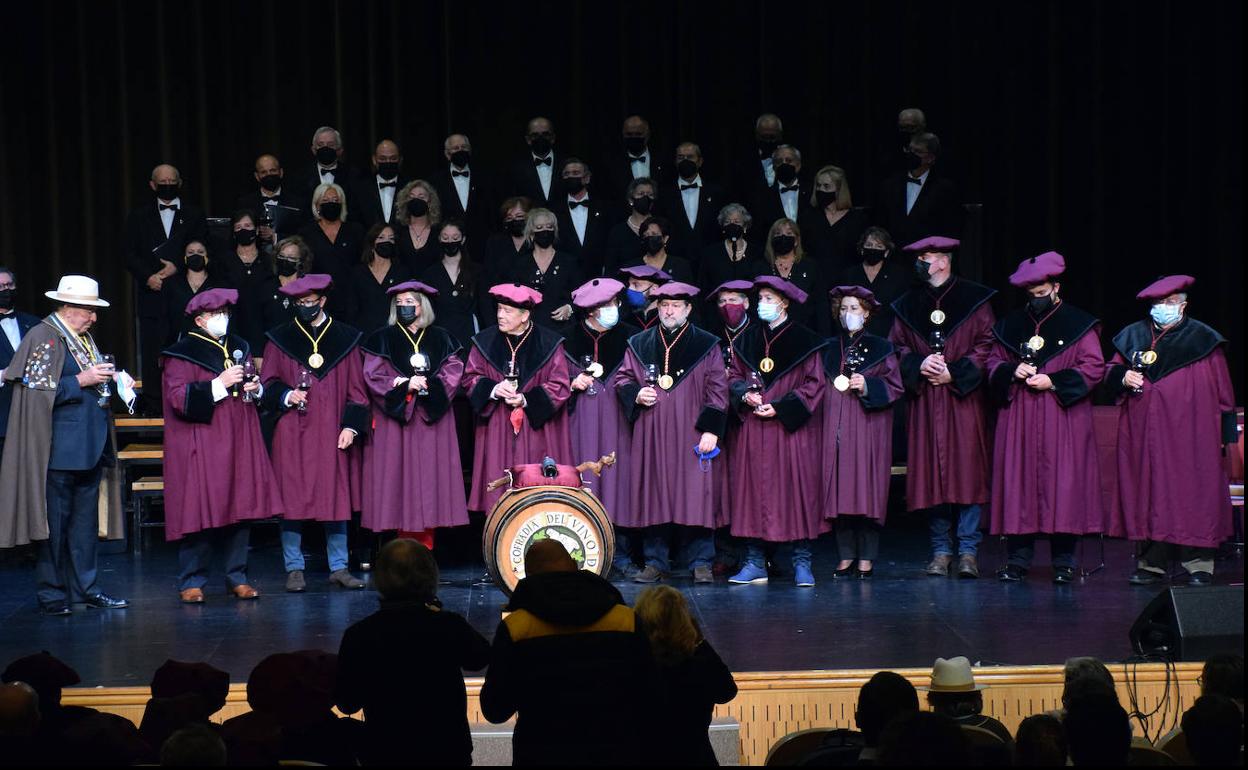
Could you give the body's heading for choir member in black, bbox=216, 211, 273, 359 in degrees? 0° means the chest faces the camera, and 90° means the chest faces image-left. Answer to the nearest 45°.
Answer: approximately 0°

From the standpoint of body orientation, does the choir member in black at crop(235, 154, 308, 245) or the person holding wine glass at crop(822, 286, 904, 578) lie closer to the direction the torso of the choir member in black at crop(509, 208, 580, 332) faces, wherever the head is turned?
the person holding wine glass

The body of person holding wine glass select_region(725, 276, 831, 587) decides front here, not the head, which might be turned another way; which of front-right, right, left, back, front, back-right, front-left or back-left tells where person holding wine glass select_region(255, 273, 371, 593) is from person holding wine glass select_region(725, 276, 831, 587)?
front-right

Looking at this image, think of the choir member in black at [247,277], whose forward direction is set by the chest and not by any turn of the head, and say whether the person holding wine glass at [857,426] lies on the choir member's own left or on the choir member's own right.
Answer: on the choir member's own left

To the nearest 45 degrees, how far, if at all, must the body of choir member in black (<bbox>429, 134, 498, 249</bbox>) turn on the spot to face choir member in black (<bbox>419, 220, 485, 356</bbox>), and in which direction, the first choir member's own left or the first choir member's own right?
0° — they already face them

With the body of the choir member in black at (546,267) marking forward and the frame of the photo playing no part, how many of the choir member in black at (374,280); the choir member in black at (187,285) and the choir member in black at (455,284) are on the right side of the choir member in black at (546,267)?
3
